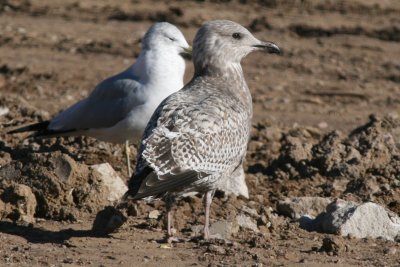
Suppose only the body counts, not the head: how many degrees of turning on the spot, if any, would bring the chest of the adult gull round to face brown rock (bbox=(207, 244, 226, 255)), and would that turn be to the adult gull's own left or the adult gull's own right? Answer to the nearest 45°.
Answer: approximately 90° to the adult gull's own right

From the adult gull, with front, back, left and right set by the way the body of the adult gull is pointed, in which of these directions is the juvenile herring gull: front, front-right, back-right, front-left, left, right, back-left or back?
right

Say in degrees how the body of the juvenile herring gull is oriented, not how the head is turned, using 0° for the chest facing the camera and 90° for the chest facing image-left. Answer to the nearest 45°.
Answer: approximately 225°

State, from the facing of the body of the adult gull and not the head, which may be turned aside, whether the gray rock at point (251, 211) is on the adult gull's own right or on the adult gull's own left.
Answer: on the adult gull's own right

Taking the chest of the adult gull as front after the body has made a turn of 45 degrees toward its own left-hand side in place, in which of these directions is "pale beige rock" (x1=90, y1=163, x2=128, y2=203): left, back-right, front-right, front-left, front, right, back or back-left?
back-right

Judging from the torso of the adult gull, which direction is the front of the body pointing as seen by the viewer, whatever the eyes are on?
to the viewer's right

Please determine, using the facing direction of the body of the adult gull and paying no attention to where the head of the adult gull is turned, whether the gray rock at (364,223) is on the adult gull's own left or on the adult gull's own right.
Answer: on the adult gull's own right

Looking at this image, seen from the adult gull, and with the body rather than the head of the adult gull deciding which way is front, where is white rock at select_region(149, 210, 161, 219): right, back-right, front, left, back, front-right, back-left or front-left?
right

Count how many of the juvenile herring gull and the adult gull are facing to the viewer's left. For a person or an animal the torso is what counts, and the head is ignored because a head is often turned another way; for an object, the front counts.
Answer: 0
